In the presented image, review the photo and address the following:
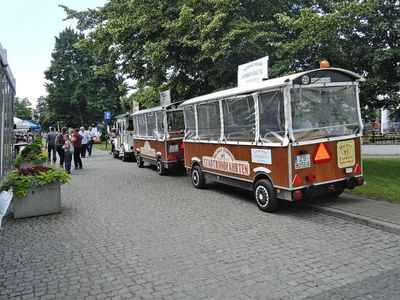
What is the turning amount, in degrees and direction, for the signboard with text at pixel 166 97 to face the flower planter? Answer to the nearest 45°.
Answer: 0° — it already faces it

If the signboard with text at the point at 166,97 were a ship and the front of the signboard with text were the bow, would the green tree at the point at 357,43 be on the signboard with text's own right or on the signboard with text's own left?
on the signboard with text's own left

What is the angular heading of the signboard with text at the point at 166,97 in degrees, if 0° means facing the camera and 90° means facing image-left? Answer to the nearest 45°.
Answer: approximately 45°

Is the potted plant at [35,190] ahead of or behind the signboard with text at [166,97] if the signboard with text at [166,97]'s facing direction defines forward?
ahead

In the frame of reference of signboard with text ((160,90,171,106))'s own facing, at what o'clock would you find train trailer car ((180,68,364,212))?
The train trailer car is roughly at 10 o'clock from the signboard with text.
